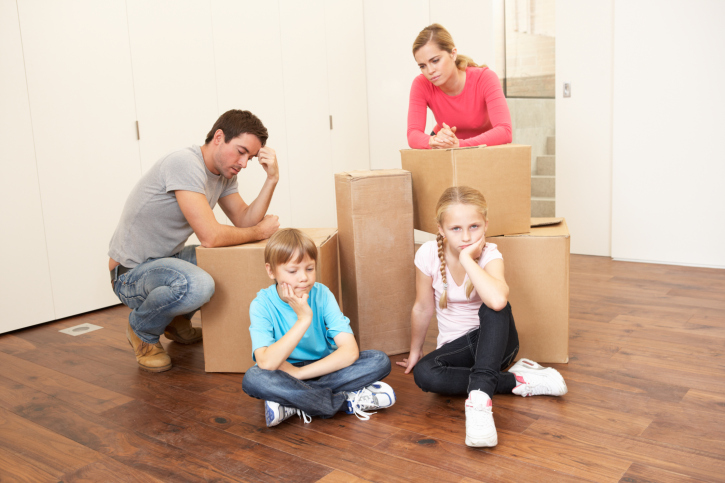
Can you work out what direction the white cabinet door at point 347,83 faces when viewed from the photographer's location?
facing the viewer and to the right of the viewer

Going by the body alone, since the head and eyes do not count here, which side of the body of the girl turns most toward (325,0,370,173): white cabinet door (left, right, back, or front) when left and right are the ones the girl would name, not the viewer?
back

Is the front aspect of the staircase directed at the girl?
yes

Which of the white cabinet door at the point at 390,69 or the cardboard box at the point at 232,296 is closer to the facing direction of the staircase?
the cardboard box

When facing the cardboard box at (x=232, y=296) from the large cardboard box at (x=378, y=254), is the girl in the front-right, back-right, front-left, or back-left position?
back-left

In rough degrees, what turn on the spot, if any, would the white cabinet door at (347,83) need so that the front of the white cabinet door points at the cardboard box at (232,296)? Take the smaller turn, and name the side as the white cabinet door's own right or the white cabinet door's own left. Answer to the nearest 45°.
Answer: approximately 45° to the white cabinet door's own right

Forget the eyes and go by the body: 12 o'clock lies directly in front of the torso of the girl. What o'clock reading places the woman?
The woman is roughly at 6 o'clock from the girl.

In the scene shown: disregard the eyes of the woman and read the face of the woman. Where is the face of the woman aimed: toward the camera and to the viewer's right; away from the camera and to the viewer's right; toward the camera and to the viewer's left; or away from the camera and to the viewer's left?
toward the camera and to the viewer's left

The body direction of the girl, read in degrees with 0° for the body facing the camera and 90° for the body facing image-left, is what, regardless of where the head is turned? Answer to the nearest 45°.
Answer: approximately 0°

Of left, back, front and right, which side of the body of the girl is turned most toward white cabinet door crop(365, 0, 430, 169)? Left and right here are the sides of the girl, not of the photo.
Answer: back

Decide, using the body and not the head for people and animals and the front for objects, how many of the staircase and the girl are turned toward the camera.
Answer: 2

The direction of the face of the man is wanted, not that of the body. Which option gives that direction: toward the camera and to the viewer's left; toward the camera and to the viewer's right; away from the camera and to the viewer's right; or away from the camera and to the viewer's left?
toward the camera and to the viewer's right
